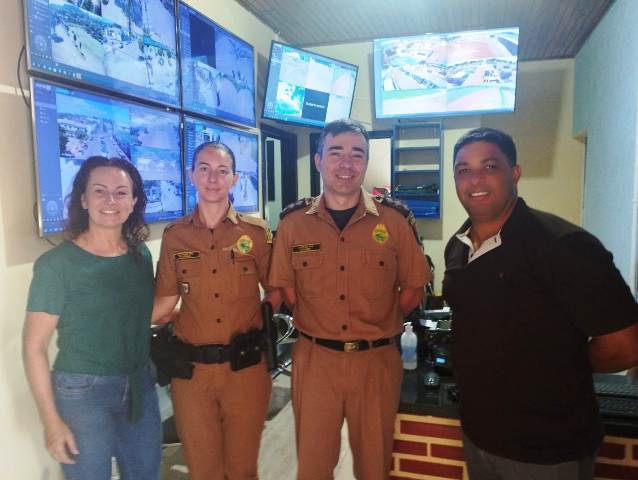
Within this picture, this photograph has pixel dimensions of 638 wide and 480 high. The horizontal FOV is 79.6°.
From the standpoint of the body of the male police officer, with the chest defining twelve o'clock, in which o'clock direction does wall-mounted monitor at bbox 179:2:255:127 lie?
The wall-mounted monitor is roughly at 5 o'clock from the male police officer.

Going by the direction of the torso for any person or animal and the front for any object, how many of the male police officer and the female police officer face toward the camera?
2

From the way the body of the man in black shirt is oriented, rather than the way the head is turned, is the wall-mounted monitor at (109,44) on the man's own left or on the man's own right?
on the man's own right

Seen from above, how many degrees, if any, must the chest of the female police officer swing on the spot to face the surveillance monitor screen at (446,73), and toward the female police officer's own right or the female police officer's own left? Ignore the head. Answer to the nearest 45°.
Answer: approximately 135° to the female police officer's own left

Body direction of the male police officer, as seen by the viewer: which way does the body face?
toward the camera

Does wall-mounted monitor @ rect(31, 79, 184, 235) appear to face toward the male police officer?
yes

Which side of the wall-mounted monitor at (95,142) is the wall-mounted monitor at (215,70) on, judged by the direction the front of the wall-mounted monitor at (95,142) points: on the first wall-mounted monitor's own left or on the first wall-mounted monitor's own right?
on the first wall-mounted monitor's own left

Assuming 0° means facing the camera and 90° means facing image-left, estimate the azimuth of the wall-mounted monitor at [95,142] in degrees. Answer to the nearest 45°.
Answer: approximately 315°

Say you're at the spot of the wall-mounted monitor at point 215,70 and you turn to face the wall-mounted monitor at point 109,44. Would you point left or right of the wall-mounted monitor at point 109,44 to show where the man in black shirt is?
left

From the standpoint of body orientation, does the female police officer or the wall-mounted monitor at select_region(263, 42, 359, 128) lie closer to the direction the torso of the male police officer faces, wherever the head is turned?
the female police officer

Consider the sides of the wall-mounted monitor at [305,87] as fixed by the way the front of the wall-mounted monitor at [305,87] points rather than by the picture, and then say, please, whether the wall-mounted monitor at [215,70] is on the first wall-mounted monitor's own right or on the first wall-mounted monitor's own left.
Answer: on the first wall-mounted monitor's own right

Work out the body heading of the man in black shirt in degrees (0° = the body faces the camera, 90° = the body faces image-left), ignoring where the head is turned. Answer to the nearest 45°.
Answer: approximately 45°

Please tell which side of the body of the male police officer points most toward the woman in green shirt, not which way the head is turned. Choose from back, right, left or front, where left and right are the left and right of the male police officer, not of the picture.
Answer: right

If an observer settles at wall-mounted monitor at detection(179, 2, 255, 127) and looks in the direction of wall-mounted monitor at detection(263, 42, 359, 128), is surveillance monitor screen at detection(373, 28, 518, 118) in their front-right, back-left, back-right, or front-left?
front-right

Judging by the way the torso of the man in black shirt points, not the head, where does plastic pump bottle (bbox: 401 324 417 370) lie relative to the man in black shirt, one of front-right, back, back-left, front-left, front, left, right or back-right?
right

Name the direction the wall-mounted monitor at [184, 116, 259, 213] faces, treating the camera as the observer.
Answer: facing the viewer and to the right of the viewer
